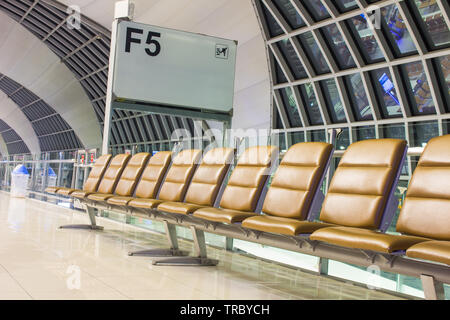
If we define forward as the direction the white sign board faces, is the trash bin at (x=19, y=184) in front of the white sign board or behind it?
behind

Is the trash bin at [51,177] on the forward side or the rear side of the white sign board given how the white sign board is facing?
on the rear side
